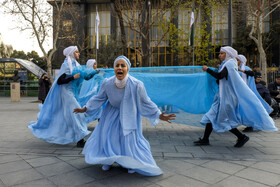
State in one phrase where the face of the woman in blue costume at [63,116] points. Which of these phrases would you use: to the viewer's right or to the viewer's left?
to the viewer's right

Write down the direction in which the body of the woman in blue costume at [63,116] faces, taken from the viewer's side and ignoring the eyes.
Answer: to the viewer's right

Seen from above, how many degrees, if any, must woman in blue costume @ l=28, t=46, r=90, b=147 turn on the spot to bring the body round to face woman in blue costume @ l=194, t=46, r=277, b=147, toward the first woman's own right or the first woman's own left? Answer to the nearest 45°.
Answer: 0° — they already face them

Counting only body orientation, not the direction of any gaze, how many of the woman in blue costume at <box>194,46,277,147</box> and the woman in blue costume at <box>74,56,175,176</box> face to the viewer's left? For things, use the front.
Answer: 1

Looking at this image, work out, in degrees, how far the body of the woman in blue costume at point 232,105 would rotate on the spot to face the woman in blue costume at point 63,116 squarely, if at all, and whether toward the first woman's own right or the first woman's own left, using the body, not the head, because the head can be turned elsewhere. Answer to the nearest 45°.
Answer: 0° — they already face them

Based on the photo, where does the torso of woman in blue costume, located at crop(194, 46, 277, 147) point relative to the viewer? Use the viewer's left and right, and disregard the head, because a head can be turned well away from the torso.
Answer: facing to the left of the viewer

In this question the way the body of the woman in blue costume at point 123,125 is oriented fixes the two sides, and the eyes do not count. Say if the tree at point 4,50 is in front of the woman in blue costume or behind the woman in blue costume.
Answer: behind

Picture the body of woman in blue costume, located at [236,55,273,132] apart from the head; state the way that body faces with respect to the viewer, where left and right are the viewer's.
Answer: facing to the left of the viewer

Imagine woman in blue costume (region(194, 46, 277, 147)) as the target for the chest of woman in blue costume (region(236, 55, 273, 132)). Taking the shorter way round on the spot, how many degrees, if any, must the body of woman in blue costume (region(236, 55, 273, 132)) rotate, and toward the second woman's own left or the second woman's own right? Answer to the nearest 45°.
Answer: approximately 90° to the second woman's own left

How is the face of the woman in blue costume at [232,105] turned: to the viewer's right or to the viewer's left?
to the viewer's left
